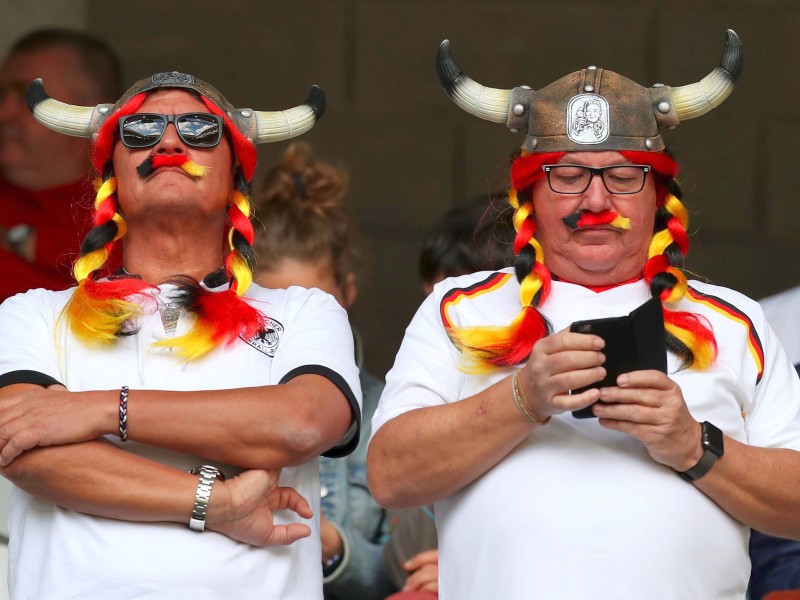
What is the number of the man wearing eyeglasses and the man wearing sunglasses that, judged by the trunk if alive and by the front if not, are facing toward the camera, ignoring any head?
2

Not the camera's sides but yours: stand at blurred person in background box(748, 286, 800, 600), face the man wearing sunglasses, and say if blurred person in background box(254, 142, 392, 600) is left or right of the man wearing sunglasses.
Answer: right

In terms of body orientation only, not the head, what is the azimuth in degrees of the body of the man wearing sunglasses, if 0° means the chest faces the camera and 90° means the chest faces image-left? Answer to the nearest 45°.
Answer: approximately 0°

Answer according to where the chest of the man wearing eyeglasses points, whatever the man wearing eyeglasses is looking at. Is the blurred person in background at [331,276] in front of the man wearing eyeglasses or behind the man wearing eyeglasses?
behind

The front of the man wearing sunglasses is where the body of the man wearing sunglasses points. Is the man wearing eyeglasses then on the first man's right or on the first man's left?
on the first man's left

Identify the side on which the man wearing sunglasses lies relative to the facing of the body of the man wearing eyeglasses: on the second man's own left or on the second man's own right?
on the second man's own right

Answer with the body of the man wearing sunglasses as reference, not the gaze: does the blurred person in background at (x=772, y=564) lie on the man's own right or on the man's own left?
on the man's own left

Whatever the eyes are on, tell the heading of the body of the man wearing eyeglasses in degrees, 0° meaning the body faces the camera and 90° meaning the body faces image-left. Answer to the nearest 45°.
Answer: approximately 0°

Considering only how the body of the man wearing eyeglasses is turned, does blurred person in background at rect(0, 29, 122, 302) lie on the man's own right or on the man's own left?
on the man's own right

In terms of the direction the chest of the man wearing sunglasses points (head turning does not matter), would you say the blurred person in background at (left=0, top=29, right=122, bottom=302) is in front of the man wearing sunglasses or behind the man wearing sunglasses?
behind
